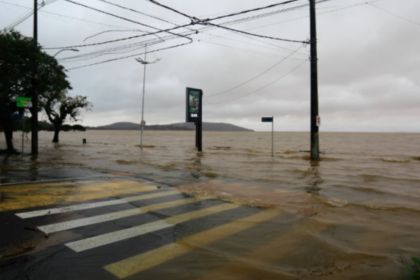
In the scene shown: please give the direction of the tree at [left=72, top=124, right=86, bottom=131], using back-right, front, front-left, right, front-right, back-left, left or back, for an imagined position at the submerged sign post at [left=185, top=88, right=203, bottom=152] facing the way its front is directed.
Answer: back-right

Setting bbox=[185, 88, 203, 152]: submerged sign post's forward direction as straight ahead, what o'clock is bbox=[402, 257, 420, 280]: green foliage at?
The green foliage is roughly at 12 o'clock from the submerged sign post.

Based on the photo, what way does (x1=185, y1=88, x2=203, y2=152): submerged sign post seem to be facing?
toward the camera

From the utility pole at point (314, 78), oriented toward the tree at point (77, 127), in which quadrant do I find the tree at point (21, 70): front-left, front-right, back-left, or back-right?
front-left

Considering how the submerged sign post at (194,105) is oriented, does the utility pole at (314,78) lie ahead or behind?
ahead

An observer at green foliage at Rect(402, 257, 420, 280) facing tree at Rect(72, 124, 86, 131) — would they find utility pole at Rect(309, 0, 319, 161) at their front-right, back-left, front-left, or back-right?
front-right

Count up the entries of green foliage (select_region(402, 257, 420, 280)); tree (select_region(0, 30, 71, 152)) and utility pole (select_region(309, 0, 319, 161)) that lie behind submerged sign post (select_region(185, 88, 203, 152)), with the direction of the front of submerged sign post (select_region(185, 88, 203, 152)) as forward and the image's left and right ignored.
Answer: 0

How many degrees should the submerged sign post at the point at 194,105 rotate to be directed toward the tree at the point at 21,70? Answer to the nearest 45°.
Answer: approximately 45° to its right

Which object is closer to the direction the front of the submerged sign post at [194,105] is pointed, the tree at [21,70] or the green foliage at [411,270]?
the green foliage
